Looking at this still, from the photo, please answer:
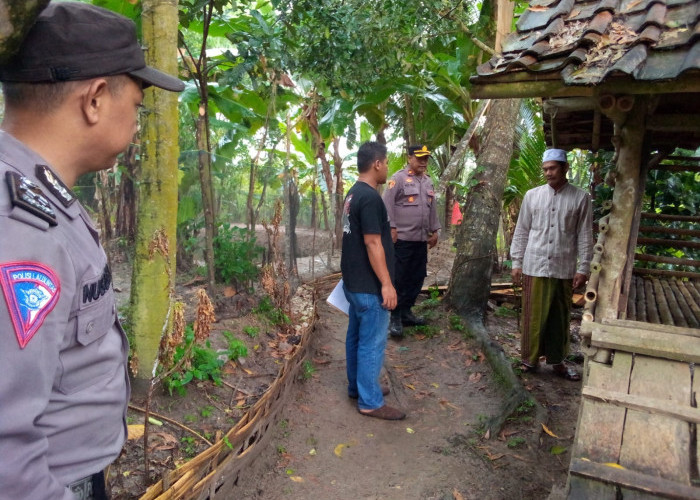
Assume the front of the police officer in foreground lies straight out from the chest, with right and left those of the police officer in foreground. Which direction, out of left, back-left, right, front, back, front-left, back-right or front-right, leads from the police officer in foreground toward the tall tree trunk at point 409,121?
front-left

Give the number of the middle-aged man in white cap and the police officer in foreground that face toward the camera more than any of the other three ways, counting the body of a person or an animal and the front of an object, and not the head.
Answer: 1

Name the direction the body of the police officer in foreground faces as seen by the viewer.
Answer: to the viewer's right

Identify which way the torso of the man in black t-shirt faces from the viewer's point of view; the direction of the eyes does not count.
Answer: to the viewer's right

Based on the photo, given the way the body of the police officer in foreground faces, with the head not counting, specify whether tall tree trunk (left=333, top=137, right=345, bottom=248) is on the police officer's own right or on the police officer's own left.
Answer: on the police officer's own left

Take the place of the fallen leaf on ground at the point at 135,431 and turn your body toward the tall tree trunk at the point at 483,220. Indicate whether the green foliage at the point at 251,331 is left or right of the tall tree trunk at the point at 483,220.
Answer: left

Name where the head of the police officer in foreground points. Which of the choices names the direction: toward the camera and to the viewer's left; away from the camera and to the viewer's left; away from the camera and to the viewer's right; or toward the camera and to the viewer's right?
away from the camera and to the viewer's right

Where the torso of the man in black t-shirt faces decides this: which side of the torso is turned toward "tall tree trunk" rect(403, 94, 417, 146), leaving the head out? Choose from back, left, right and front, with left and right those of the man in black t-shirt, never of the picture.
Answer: left

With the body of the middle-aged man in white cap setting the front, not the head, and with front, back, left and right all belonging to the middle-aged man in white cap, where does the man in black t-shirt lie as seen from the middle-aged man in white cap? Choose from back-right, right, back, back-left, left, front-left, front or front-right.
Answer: front-right

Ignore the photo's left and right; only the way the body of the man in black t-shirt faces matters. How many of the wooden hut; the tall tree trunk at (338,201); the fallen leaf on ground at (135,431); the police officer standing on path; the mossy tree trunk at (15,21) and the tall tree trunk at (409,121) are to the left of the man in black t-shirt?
3
